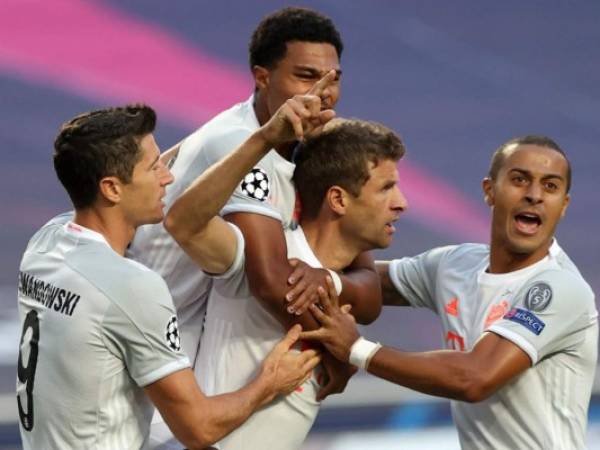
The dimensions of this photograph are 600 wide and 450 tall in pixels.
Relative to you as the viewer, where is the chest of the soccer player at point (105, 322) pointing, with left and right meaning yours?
facing away from the viewer and to the right of the viewer

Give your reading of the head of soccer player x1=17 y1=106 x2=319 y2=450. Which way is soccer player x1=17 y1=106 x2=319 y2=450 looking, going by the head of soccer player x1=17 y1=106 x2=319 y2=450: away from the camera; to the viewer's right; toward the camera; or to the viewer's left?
to the viewer's right

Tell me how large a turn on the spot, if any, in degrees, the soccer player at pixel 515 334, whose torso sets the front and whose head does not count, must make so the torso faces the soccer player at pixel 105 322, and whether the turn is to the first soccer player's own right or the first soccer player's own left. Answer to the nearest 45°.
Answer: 0° — they already face them

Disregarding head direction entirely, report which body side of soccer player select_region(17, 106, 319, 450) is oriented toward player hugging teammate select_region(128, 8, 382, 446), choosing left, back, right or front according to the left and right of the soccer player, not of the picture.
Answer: front

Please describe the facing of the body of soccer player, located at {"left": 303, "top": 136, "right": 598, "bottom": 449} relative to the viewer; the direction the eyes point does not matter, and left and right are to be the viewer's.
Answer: facing the viewer and to the left of the viewer

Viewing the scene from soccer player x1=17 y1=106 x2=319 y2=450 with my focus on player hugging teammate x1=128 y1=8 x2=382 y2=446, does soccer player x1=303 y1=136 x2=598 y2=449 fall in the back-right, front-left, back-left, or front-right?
front-right

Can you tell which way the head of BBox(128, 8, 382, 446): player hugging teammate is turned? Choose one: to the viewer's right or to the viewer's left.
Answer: to the viewer's right

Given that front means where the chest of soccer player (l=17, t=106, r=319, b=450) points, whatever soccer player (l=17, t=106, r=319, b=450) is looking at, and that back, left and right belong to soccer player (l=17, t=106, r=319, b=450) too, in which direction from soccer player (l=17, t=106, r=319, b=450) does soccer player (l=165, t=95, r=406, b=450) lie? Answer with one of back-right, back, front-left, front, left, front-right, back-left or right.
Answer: front

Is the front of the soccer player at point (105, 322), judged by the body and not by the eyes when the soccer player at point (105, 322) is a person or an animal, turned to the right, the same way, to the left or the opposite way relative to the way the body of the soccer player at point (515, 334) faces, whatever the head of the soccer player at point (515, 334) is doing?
the opposite way

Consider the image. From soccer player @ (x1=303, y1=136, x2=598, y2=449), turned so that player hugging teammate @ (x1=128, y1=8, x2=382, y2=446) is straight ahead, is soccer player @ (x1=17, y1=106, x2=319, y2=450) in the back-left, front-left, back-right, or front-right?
front-left
